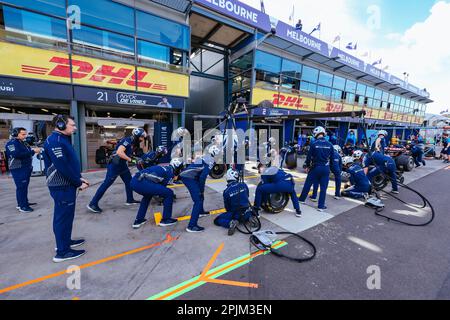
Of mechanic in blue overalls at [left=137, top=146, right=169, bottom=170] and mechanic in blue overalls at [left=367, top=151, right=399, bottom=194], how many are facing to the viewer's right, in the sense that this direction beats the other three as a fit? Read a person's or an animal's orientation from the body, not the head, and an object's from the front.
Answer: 1

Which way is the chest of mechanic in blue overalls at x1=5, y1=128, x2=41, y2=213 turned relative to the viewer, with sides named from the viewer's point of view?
facing to the right of the viewer

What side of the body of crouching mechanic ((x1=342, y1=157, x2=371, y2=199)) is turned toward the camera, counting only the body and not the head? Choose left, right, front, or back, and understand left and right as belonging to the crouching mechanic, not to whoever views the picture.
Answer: left

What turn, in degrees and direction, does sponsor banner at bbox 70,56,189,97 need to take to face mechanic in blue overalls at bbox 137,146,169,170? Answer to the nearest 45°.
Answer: approximately 45° to its right

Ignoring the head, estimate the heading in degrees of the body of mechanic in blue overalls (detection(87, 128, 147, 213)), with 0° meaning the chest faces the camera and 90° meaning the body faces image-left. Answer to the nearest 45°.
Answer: approximately 270°

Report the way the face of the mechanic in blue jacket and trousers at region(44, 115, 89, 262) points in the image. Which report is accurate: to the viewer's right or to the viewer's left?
to the viewer's right

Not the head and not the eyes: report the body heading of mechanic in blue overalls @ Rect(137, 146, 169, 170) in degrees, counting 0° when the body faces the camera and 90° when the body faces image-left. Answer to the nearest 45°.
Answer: approximately 270°

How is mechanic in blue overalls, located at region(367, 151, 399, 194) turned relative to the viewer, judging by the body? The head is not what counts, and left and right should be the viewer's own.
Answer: facing to the left of the viewer

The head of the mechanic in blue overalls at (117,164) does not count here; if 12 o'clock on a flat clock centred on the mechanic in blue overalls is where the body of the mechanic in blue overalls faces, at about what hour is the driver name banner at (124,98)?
The driver name banner is roughly at 9 o'clock from the mechanic in blue overalls.

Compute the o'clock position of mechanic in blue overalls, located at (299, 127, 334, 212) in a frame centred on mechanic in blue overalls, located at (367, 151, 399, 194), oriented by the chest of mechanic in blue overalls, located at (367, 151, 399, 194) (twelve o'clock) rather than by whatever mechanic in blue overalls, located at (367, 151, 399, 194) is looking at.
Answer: mechanic in blue overalls, located at (299, 127, 334, 212) is roughly at 10 o'clock from mechanic in blue overalls, located at (367, 151, 399, 194).
